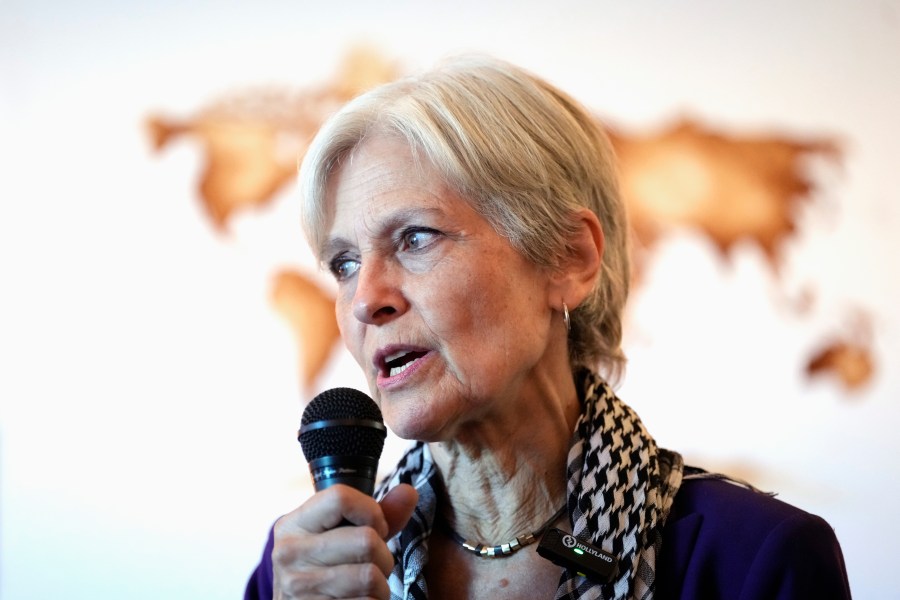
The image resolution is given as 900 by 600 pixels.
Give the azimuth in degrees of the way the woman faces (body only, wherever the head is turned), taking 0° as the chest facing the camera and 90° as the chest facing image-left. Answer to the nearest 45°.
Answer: approximately 45°
